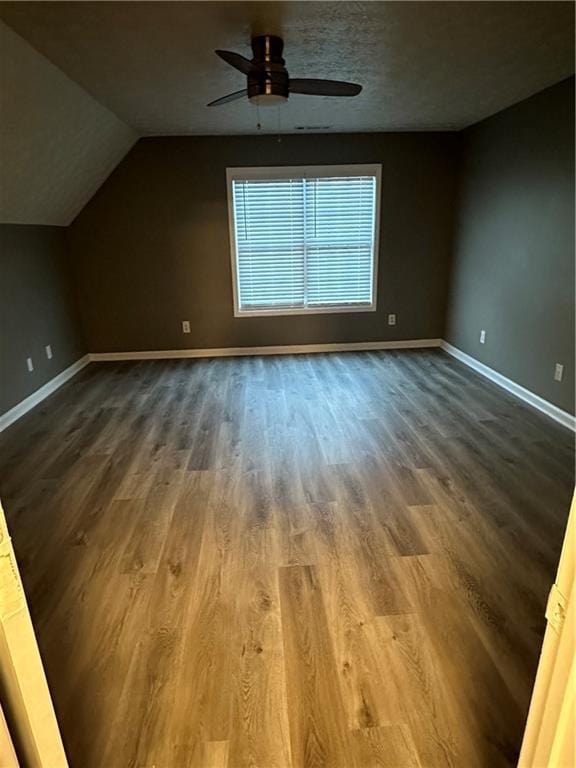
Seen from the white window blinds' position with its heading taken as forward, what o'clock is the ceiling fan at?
The ceiling fan is roughly at 12 o'clock from the white window blinds.

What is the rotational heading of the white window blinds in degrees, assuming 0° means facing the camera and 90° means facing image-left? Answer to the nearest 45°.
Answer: approximately 0°
